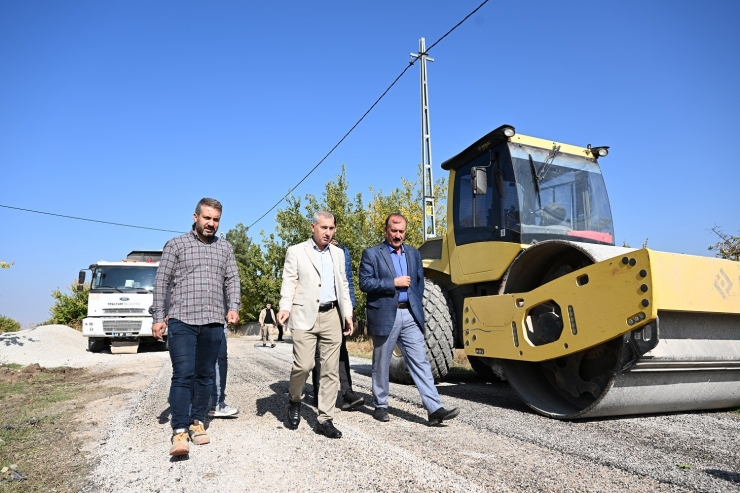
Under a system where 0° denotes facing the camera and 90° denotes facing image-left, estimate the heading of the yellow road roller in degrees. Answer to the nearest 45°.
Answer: approximately 315°

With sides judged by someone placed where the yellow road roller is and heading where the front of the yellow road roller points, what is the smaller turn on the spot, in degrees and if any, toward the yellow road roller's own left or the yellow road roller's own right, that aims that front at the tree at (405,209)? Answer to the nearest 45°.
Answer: approximately 135° to the yellow road roller's own left

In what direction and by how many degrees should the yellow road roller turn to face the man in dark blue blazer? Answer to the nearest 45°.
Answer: approximately 90° to its right

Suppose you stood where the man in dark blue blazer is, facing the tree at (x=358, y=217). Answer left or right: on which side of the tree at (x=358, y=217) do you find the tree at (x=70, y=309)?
left

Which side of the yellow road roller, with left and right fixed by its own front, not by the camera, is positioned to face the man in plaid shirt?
right

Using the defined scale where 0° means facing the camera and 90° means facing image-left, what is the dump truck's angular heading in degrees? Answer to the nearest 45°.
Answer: approximately 0°
